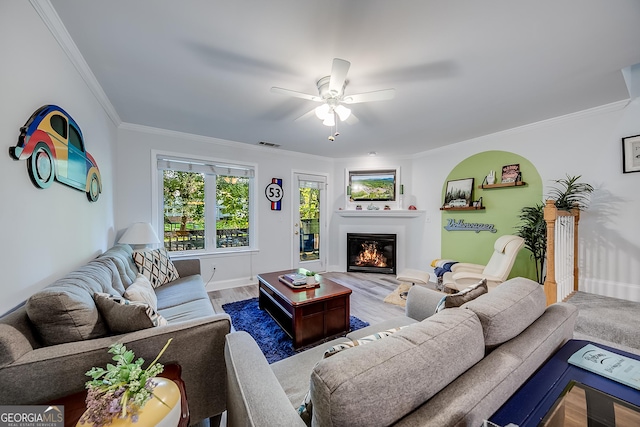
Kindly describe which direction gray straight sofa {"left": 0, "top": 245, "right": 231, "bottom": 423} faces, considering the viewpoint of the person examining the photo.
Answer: facing to the right of the viewer

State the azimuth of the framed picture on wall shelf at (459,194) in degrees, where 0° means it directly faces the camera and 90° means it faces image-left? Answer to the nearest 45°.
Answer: approximately 45°

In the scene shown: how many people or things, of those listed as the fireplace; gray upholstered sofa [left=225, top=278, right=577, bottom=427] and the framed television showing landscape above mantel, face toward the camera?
2

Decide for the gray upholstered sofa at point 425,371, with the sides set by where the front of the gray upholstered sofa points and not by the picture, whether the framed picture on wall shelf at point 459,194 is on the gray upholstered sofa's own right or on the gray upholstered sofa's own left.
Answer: on the gray upholstered sofa's own right

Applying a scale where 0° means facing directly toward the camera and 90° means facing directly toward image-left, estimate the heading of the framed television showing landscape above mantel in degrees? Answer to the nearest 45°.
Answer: approximately 0°

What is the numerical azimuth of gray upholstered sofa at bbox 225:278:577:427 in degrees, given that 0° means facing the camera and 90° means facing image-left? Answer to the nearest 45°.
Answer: approximately 135°

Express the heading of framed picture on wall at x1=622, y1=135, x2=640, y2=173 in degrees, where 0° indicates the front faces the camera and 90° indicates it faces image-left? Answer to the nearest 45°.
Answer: approximately 45°

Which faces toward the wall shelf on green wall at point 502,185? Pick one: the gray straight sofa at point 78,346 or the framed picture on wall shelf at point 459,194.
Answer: the gray straight sofa
